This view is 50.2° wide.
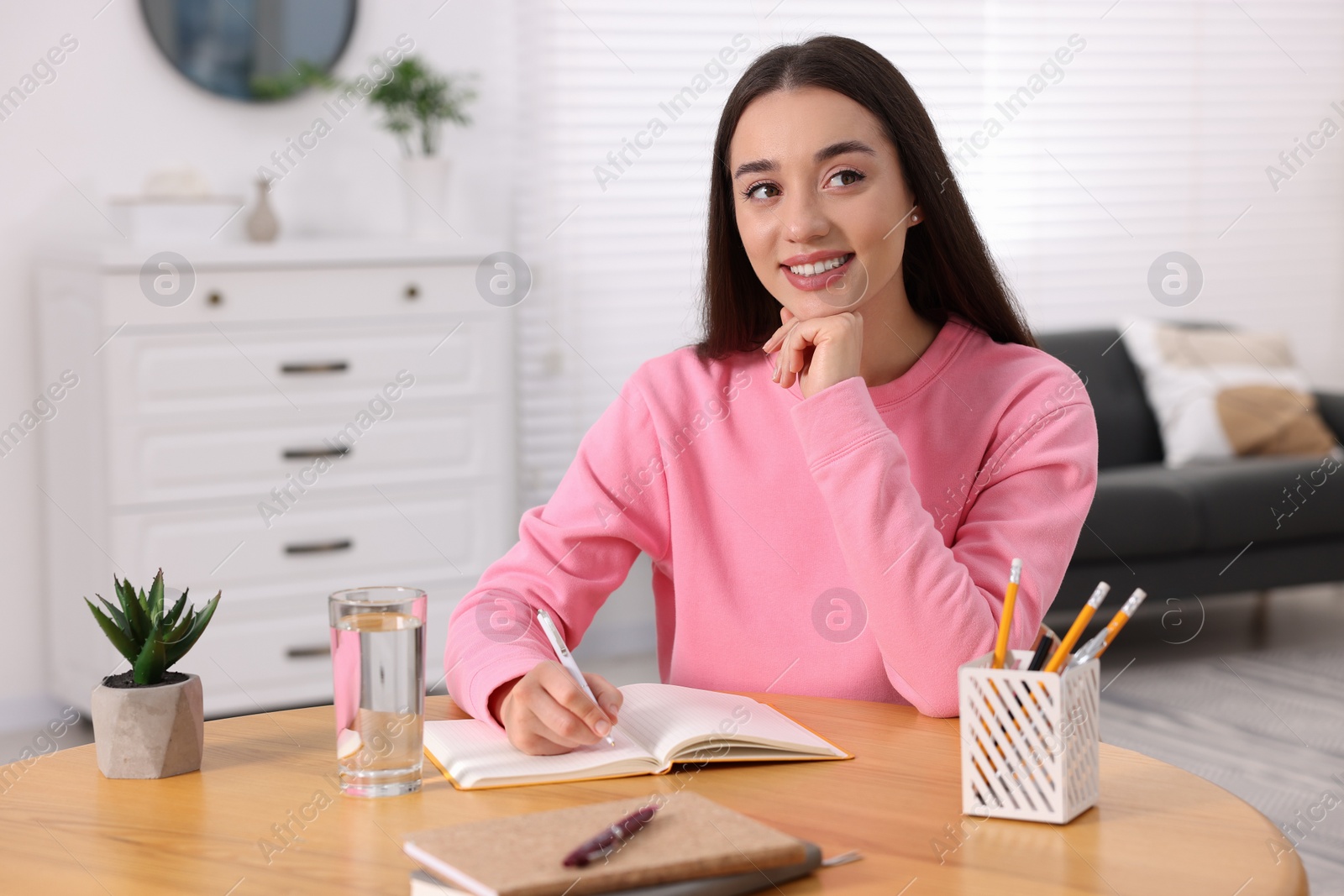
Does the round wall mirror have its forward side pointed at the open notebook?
yes

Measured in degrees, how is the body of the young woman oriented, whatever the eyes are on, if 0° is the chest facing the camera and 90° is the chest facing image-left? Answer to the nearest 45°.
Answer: approximately 0°

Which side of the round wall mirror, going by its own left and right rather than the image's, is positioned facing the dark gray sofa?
left

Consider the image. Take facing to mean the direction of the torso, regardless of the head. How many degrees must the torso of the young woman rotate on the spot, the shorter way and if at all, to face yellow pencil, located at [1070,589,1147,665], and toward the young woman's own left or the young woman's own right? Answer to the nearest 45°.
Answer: approximately 45° to the young woman's own left

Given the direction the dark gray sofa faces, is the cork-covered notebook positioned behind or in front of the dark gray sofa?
in front

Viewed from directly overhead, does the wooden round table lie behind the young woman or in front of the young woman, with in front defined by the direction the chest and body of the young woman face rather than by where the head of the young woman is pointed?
in front

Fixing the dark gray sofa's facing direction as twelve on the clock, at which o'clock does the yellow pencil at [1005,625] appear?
The yellow pencil is roughly at 12 o'clock from the dark gray sofa.

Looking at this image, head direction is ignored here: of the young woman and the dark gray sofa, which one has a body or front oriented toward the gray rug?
the dark gray sofa

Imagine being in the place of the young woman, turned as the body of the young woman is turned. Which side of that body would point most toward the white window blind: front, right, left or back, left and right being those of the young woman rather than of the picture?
back

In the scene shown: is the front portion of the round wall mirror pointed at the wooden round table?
yes
